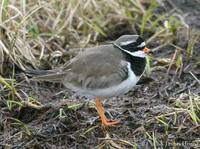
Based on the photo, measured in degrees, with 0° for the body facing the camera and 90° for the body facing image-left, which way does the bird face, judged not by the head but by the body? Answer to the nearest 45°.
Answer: approximately 270°
